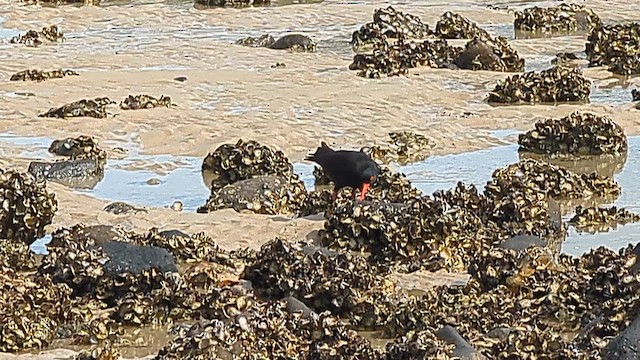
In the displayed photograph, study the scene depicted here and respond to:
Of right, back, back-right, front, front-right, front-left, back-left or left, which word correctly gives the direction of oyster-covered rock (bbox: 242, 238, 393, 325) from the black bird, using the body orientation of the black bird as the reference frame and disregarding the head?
front-right

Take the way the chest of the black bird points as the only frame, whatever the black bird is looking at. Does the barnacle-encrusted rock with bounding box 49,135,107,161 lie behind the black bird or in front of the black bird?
behind

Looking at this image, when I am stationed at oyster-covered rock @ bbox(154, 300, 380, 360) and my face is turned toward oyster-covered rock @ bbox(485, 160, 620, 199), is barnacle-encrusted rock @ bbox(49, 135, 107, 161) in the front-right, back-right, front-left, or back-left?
front-left

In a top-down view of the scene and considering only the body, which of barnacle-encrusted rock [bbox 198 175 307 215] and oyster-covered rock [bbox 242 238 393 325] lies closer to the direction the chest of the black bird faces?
the oyster-covered rock

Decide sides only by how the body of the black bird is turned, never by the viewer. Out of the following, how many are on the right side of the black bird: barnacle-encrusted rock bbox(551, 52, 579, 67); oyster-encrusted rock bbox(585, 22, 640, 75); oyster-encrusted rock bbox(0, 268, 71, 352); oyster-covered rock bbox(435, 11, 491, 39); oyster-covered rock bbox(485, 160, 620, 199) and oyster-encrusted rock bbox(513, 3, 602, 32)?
1

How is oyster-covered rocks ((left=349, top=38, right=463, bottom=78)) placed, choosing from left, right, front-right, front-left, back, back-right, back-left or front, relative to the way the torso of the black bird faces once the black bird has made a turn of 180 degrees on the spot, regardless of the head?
front-right

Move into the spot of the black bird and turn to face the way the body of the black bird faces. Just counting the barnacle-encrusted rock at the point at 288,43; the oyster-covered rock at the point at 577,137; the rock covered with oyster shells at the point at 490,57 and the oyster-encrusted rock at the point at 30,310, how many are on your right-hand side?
1

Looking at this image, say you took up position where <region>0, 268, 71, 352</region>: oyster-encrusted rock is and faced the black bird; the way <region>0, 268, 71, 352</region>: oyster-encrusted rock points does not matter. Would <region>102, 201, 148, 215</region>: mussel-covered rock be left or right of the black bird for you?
left

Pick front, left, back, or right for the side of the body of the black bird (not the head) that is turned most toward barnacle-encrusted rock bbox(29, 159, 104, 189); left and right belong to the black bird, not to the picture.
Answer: back

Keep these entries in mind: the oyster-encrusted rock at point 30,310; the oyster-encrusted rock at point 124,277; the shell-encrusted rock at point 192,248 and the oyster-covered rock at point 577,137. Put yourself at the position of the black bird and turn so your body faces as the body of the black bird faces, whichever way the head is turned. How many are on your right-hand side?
3

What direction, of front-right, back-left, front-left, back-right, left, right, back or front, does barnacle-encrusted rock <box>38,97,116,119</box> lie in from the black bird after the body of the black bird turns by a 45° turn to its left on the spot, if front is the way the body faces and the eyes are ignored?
back-left

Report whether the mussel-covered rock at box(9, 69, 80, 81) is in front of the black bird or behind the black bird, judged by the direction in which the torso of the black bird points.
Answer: behind

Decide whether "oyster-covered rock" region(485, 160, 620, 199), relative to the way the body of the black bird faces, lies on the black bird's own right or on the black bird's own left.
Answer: on the black bird's own left

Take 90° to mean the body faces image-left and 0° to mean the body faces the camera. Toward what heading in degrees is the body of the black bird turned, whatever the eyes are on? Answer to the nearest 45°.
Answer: approximately 315°

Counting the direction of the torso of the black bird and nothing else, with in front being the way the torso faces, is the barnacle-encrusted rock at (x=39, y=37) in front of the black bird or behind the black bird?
behind

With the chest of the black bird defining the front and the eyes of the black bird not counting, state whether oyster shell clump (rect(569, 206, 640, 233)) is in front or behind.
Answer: in front
